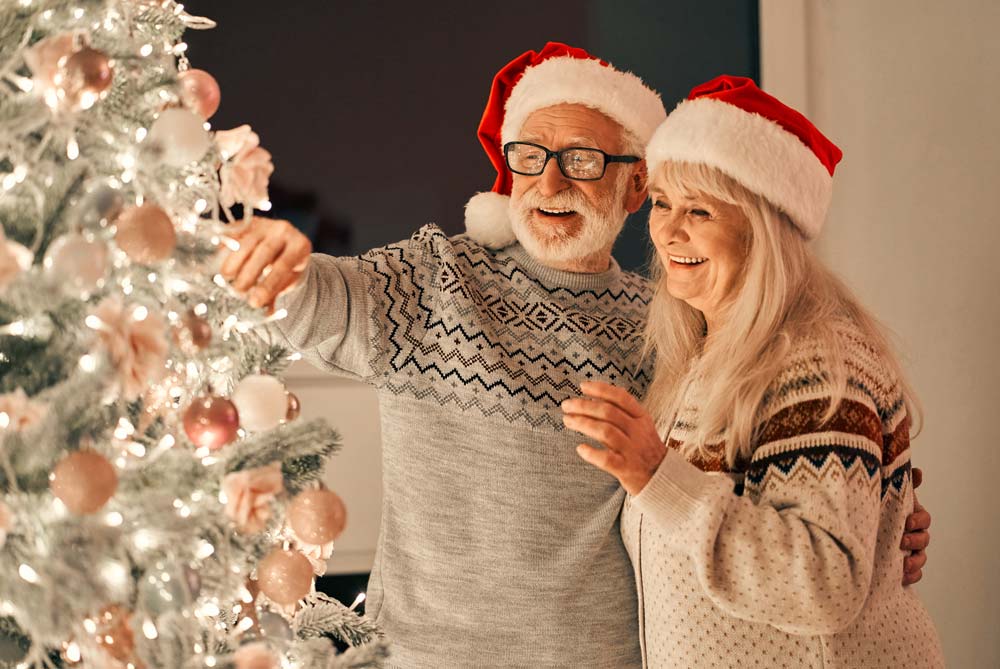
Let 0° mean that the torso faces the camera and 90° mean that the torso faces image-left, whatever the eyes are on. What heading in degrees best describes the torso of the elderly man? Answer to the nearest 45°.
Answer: approximately 0°

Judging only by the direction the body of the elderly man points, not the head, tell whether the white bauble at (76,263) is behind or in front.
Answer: in front

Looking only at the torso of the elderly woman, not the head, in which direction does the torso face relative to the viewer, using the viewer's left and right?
facing the viewer and to the left of the viewer

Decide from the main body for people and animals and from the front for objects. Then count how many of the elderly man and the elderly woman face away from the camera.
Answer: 0

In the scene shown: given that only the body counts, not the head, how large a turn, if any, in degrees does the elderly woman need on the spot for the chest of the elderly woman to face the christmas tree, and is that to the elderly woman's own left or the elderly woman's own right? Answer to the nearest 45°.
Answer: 0° — they already face it

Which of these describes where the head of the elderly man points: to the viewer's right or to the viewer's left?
to the viewer's left
